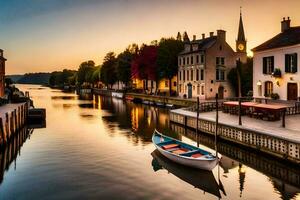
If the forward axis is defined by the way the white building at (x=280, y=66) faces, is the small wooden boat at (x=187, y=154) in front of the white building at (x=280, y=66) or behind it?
in front

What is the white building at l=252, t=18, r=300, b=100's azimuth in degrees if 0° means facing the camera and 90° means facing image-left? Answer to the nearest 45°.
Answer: approximately 45°
